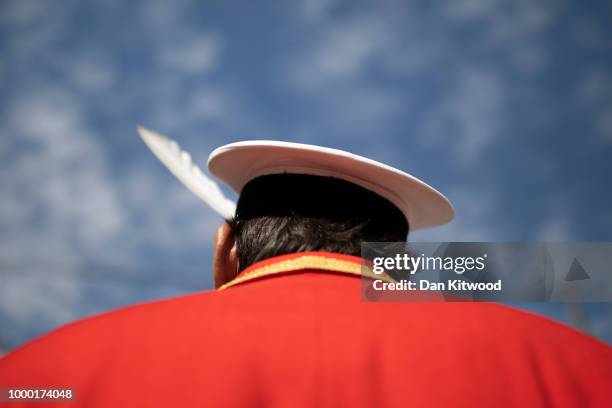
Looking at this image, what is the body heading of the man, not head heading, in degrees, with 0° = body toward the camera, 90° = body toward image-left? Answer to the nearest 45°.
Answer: approximately 180°

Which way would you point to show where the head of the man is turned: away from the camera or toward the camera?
away from the camera
